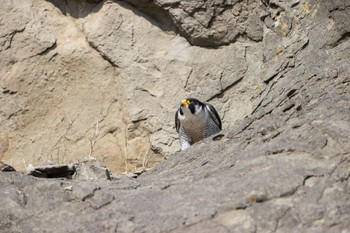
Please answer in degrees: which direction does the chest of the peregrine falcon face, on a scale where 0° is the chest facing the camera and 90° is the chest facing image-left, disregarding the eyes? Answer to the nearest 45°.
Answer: approximately 45°
